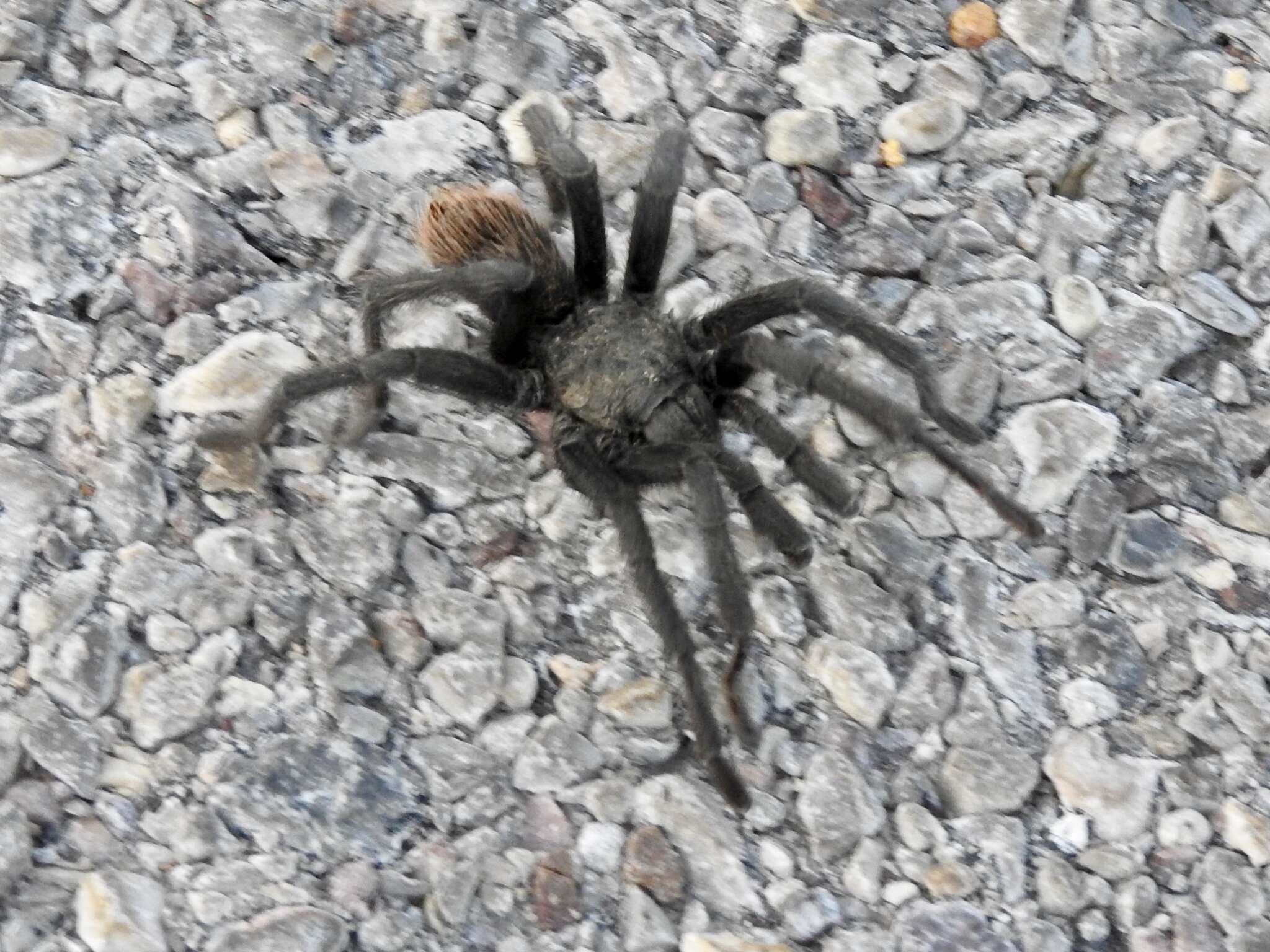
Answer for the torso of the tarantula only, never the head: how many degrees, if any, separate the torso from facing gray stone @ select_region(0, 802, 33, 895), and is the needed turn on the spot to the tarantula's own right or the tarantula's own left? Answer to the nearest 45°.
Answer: approximately 90° to the tarantula's own right

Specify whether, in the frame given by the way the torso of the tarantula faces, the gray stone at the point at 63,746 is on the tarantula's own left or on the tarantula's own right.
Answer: on the tarantula's own right

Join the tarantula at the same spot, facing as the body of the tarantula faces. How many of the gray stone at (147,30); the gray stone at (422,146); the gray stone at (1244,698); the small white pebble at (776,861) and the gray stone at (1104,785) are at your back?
2

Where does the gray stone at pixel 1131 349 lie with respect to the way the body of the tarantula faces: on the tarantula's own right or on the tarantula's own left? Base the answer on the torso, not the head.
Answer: on the tarantula's own left

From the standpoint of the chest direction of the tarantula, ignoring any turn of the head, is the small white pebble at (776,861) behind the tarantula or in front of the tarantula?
in front

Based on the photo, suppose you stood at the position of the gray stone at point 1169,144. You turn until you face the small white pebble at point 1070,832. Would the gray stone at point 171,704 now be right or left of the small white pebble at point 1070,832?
right

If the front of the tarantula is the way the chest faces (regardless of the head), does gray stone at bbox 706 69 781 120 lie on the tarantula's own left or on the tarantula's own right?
on the tarantula's own left

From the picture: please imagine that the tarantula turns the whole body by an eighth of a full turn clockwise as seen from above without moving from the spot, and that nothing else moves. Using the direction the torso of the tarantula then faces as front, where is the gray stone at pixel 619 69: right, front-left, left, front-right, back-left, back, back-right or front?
back

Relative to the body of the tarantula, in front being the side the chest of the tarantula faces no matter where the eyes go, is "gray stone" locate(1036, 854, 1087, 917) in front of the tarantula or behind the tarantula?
in front

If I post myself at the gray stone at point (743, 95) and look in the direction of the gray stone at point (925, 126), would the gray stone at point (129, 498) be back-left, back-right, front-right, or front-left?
back-right

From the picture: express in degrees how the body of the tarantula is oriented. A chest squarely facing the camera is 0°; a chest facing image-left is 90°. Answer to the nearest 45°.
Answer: approximately 315°

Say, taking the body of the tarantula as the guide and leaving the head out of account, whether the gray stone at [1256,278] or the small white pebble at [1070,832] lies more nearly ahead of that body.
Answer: the small white pebble

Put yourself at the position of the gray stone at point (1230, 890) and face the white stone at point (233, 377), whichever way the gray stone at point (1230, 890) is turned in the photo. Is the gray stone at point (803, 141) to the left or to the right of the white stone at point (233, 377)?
right

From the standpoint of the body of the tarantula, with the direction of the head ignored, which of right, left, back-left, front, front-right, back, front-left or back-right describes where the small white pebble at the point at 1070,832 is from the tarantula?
front

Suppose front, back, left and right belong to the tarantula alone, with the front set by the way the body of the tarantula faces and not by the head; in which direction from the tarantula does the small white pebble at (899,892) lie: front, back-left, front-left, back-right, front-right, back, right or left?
front

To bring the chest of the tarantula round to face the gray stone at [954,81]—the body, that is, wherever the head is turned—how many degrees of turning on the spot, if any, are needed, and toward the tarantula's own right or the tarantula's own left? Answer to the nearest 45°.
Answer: approximately 90° to the tarantula's own left

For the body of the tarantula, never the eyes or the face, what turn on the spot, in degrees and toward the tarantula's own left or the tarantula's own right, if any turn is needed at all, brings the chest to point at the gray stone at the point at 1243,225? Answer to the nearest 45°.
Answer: approximately 90° to the tarantula's own left

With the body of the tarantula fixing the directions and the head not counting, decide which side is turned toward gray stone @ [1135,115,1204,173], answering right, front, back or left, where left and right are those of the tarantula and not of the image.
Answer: left

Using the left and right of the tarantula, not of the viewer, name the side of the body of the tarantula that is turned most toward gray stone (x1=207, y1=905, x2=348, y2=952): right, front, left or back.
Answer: right
